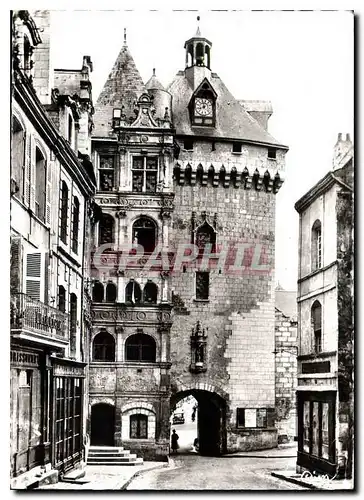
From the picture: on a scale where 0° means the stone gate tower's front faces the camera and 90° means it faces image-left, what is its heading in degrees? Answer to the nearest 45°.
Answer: approximately 0°

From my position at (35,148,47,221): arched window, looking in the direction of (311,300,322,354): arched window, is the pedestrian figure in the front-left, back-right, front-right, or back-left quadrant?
front-left

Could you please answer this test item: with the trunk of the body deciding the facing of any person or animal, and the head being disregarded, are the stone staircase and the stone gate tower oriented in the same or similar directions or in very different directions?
same or similar directions

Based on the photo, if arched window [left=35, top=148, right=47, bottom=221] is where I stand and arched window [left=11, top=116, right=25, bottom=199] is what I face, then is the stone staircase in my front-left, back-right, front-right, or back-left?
back-left

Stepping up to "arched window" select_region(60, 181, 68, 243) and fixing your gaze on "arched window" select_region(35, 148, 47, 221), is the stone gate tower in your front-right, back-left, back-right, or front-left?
back-left

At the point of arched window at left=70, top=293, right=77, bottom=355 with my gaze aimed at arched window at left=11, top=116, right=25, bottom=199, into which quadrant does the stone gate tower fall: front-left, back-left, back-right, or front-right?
back-left

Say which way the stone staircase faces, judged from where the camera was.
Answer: facing the viewer

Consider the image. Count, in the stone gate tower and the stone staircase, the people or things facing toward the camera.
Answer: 2
